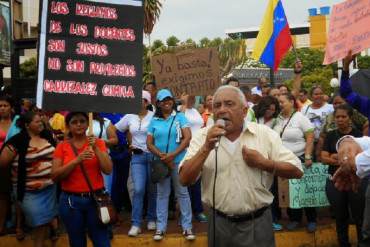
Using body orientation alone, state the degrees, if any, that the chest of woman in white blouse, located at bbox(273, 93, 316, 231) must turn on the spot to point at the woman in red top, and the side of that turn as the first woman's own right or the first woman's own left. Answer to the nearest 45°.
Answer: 0° — they already face them

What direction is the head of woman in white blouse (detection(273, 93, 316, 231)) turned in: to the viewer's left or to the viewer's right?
to the viewer's left

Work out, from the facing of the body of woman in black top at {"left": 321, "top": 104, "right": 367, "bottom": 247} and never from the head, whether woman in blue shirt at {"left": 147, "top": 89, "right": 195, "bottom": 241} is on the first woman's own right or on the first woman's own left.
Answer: on the first woman's own right

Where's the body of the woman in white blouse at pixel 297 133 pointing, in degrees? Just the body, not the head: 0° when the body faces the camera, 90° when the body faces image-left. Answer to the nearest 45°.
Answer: approximately 45°

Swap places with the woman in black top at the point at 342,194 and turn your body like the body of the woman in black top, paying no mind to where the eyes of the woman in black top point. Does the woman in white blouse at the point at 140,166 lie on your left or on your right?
on your right

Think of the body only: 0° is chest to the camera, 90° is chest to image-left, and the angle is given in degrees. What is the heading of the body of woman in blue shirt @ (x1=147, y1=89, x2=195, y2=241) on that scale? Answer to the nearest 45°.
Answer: approximately 0°

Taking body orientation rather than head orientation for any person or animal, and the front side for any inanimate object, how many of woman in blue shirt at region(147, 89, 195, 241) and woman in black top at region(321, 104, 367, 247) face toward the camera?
2

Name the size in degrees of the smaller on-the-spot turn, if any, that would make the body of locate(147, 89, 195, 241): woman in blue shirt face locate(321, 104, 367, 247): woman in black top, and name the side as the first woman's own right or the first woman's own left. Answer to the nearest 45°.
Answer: approximately 90° to the first woman's own left

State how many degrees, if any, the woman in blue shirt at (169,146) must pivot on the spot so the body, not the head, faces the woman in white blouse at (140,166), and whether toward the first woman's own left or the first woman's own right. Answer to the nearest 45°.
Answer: approximately 135° to the first woman's own right

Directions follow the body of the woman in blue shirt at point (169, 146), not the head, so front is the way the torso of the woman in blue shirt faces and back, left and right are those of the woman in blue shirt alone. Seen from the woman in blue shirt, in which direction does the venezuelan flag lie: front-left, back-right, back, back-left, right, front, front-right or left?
back-left
